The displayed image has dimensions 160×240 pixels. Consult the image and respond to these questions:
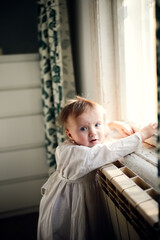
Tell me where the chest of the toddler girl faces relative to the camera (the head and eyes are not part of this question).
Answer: to the viewer's right

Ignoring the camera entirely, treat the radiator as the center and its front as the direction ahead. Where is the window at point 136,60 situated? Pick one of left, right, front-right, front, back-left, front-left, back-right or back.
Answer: back-right

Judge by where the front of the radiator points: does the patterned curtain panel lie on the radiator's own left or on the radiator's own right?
on the radiator's own right

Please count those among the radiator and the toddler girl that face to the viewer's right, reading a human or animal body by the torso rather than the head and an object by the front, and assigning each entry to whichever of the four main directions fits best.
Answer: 1

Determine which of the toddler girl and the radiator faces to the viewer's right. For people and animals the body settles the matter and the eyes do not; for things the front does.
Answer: the toddler girl

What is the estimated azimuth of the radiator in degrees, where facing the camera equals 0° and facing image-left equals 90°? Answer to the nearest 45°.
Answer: approximately 45°
